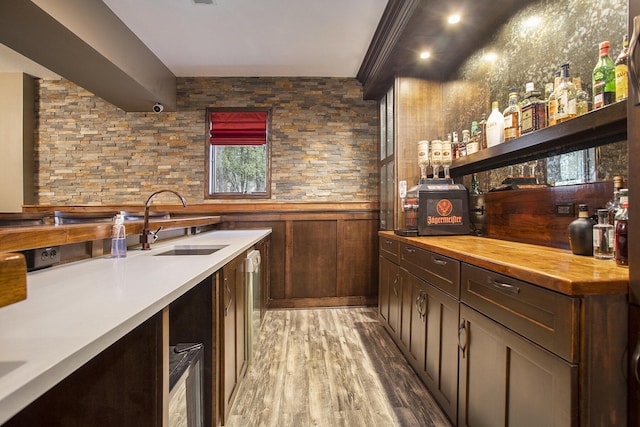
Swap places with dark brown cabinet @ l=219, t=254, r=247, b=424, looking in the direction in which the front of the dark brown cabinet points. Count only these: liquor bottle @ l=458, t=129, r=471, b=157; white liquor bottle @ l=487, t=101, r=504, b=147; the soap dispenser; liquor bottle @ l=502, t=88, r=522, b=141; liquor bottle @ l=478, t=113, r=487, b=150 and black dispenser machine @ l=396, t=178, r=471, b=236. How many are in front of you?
5

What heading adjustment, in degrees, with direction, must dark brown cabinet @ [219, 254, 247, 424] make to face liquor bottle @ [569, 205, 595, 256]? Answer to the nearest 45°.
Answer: approximately 45° to its right

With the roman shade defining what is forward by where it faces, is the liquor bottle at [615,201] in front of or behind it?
in front

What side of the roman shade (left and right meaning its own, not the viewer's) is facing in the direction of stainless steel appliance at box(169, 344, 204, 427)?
front

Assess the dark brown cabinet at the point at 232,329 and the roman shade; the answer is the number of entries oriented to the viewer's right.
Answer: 1

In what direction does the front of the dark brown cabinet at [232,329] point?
to the viewer's right

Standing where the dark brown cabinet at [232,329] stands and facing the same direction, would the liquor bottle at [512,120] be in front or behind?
in front

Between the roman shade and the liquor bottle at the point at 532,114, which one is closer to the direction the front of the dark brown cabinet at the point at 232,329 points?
the liquor bottle

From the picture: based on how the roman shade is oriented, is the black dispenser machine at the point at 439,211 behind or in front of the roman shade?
in front

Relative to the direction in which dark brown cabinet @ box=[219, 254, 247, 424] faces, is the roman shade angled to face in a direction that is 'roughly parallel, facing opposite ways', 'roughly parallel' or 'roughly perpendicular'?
roughly perpendicular

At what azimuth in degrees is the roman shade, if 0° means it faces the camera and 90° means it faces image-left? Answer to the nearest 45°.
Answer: approximately 0°
